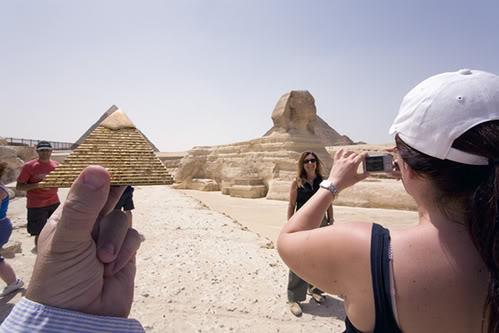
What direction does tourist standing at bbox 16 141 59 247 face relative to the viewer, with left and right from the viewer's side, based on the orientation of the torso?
facing the viewer

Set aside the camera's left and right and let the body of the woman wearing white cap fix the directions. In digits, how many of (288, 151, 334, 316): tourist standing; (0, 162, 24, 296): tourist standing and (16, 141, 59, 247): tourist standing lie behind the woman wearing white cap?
0

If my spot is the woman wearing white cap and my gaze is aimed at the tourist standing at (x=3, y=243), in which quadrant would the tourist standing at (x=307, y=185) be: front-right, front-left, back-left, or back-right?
front-right

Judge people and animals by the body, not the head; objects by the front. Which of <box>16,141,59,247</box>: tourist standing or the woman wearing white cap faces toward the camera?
the tourist standing

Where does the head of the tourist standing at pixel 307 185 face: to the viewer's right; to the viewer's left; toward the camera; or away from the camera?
toward the camera

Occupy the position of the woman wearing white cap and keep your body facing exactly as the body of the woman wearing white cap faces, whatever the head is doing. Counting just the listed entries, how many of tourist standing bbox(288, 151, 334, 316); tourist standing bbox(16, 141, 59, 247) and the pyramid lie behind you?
0

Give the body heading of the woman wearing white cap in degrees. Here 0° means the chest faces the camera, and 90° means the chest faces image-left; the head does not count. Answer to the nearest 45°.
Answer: approximately 135°

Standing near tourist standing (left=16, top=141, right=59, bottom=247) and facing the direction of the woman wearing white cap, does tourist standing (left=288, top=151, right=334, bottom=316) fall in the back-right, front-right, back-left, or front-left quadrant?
front-left

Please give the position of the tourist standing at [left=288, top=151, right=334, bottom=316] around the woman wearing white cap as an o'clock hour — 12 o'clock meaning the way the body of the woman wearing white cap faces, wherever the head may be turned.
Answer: The tourist standing is roughly at 1 o'clock from the woman wearing white cap.

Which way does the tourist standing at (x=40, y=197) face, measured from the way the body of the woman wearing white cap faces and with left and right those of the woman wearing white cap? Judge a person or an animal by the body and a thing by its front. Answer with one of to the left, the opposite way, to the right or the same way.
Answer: the opposite way

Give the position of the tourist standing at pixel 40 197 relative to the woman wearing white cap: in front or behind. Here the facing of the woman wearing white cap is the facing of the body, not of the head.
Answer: in front

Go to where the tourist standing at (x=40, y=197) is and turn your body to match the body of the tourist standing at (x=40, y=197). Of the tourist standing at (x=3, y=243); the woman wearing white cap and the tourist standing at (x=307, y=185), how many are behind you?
0

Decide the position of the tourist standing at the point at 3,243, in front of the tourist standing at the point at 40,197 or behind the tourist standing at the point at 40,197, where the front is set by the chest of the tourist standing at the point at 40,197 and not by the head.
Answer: in front

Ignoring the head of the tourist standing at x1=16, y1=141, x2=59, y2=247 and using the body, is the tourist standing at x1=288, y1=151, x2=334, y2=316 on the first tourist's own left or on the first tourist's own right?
on the first tourist's own left

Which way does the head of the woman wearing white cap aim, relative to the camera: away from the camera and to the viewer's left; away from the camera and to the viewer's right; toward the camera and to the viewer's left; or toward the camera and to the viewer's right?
away from the camera and to the viewer's left

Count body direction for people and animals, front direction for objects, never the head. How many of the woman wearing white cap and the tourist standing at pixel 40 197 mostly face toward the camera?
1

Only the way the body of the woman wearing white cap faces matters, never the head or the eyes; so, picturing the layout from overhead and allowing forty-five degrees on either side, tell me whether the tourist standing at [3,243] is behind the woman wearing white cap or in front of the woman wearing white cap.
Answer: in front
